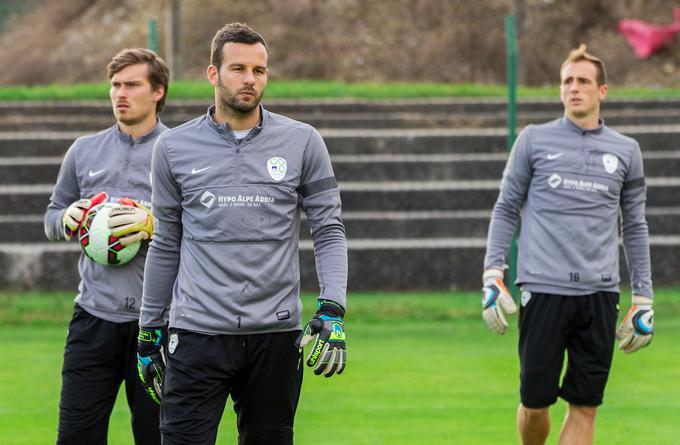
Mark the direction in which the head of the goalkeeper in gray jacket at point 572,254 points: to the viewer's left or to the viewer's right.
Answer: to the viewer's left

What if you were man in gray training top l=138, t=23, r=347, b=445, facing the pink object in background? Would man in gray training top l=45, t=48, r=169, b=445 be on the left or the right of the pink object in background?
left

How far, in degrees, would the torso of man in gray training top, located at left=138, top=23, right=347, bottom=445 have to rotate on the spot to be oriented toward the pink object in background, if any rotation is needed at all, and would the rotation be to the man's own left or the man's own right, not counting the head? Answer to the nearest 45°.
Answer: approximately 180°

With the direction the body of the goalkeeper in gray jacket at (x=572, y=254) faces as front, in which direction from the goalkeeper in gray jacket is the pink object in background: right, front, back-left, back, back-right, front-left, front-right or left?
back

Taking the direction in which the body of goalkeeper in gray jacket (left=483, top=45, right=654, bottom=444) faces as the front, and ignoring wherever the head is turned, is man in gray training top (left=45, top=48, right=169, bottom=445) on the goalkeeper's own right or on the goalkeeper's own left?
on the goalkeeper's own right

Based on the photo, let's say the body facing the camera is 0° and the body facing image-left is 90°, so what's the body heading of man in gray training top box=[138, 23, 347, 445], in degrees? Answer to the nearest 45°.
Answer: approximately 0°

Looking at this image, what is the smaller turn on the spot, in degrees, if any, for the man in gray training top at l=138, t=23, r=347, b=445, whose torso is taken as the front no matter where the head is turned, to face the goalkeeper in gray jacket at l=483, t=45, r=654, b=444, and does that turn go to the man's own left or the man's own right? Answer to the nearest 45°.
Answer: approximately 135° to the man's own left

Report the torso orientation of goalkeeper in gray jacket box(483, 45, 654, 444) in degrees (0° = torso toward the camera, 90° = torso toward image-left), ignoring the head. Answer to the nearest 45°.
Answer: approximately 0°

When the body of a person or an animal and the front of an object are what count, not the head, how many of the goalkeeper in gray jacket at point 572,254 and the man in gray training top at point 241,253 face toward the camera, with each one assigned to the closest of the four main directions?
2
